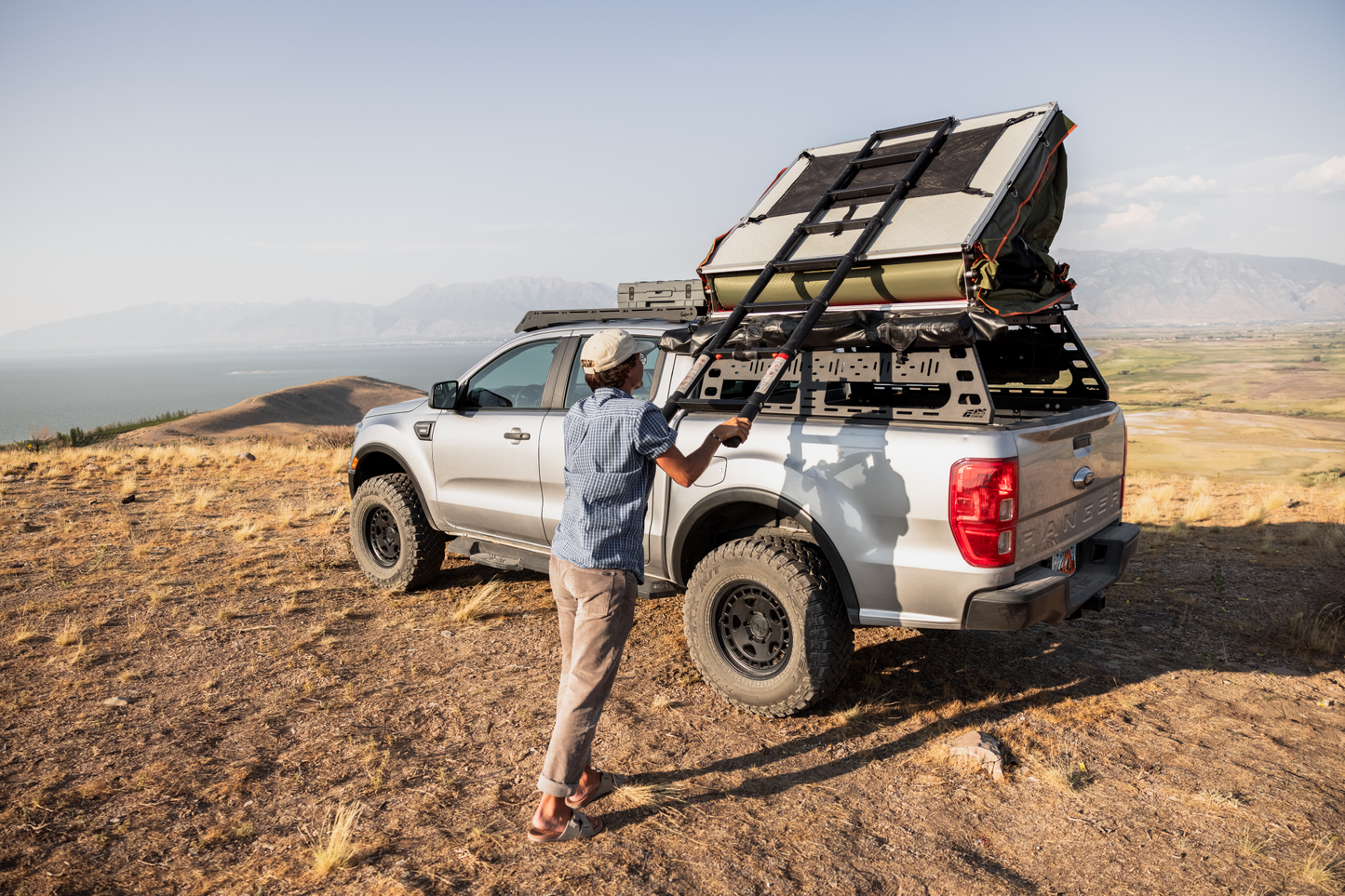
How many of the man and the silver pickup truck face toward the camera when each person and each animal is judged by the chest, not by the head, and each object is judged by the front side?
0

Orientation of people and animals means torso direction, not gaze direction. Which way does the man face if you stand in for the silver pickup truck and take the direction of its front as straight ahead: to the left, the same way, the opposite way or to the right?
to the right

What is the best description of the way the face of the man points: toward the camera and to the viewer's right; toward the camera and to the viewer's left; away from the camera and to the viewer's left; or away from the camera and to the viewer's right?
away from the camera and to the viewer's right

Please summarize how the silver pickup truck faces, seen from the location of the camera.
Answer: facing away from the viewer and to the left of the viewer

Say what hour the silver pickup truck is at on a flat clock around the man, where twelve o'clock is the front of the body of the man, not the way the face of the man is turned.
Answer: The silver pickup truck is roughly at 12 o'clock from the man.

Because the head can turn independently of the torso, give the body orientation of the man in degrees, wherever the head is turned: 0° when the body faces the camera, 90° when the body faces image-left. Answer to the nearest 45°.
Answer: approximately 225°

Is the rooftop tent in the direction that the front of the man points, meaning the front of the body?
yes
